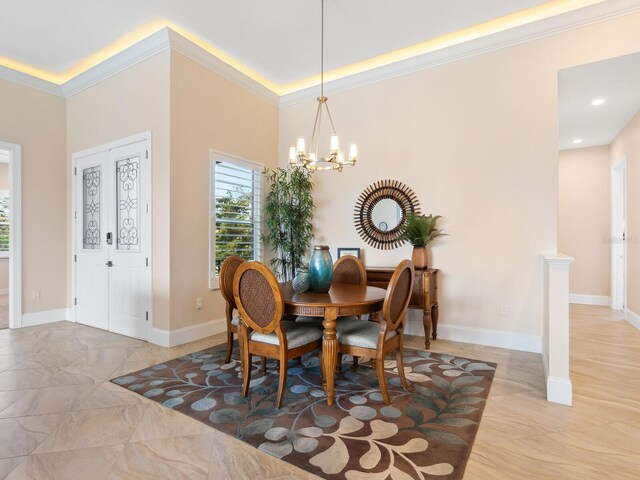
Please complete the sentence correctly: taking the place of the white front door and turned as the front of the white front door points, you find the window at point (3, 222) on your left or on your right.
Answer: on your right

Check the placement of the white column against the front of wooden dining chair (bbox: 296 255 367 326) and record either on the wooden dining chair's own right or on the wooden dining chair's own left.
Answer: on the wooden dining chair's own left

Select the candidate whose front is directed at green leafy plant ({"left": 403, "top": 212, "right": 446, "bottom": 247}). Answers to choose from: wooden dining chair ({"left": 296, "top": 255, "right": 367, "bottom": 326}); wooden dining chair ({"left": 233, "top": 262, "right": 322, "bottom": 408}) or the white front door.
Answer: wooden dining chair ({"left": 233, "top": 262, "right": 322, "bottom": 408})

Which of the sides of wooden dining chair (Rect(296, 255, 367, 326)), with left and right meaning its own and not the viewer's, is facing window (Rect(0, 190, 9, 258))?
right

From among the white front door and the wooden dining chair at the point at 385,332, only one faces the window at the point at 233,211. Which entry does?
the wooden dining chair

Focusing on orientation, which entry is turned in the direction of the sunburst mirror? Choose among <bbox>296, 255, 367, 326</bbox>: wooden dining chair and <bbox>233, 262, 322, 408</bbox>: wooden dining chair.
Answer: <bbox>233, 262, 322, 408</bbox>: wooden dining chair

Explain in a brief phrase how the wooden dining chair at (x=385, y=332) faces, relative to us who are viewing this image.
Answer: facing away from the viewer and to the left of the viewer

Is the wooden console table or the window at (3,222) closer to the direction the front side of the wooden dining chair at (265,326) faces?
the wooden console table

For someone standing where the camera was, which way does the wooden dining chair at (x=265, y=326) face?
facing away from the viewer and to the right of the viewer

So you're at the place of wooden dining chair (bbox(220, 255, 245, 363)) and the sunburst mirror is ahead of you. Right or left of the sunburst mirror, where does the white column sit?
right

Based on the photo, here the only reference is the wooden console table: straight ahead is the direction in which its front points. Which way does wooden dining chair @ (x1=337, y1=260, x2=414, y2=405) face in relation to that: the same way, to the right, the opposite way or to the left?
to the right

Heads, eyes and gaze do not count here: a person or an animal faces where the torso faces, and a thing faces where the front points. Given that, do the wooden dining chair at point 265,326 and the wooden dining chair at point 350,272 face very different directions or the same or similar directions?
very different directions
